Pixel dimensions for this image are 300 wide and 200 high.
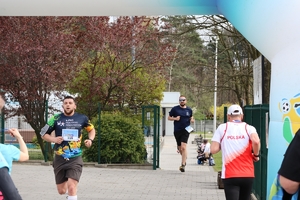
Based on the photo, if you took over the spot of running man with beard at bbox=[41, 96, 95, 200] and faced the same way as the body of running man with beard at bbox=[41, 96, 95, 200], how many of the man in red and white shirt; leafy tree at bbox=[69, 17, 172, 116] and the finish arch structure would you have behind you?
1

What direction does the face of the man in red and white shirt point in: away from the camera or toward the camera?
away from the camera

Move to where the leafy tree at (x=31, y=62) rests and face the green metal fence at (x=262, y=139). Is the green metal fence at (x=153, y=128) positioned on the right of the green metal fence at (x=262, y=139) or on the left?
left

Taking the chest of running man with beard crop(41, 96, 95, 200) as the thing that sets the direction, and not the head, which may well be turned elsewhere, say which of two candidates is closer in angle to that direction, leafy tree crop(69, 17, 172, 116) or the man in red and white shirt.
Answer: the man in red and white shirt

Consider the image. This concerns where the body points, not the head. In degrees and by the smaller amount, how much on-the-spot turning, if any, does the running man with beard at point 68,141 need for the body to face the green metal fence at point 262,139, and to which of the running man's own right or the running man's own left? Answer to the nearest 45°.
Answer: approximately 90° to the running man's own left

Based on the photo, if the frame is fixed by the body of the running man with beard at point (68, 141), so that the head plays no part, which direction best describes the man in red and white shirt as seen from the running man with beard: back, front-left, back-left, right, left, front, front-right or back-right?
front-left

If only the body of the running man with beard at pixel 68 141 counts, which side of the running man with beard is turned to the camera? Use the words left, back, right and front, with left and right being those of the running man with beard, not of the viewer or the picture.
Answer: front
